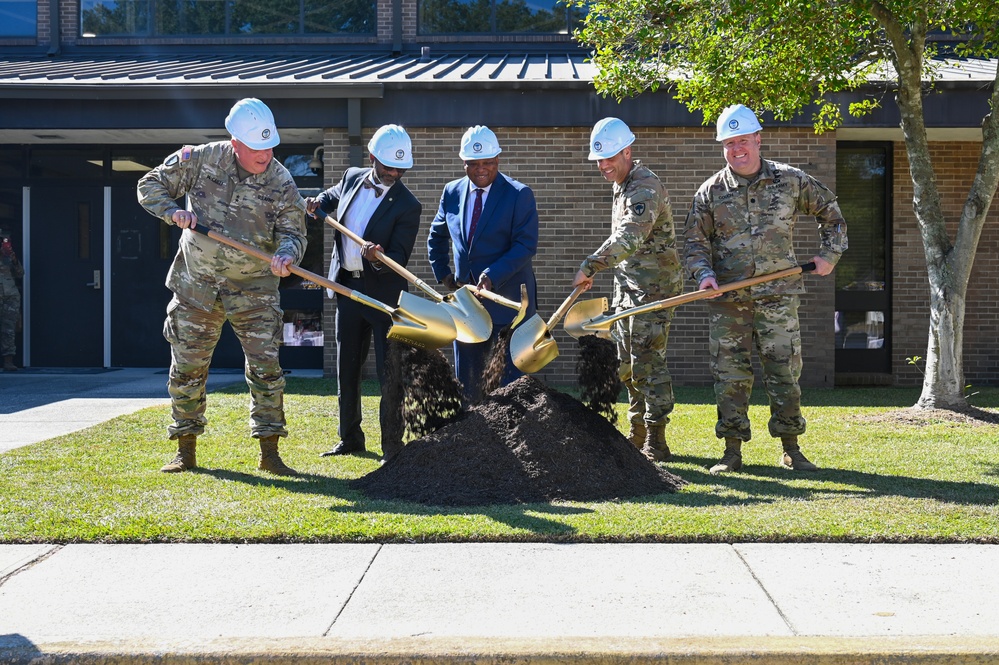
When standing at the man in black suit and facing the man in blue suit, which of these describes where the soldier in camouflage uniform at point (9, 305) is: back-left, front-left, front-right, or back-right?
back-left

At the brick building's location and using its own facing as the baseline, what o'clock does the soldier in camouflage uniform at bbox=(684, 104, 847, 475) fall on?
The soldier in camouflage uniform is roughly at 11 o'clock from the brick building.

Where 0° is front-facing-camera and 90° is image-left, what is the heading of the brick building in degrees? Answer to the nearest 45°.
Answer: approximately 0°

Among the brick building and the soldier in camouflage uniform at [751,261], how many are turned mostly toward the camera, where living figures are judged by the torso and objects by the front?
2

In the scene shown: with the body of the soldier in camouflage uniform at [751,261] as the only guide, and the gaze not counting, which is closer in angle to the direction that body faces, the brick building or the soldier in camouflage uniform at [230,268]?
the soldier in camouflage uniform

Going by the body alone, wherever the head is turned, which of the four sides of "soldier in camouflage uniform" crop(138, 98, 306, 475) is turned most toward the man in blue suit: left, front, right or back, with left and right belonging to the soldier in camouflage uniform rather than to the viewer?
left

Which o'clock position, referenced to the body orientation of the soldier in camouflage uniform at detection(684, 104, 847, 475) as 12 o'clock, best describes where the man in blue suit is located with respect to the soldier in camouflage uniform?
The man in blue suit is roughly at 3 o'clock from the soldier in camouflage uniform.

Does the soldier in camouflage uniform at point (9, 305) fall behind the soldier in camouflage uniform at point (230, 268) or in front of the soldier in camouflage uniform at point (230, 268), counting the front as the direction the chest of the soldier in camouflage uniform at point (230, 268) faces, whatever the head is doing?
behind

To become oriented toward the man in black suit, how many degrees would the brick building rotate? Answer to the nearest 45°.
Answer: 0° — it already faces them

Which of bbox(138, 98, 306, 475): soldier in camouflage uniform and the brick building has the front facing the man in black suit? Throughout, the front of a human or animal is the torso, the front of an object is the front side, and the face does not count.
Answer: the brick building
